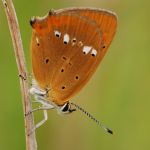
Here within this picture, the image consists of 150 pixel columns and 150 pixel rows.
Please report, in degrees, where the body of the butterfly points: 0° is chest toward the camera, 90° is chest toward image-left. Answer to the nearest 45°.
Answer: approximately 270°
